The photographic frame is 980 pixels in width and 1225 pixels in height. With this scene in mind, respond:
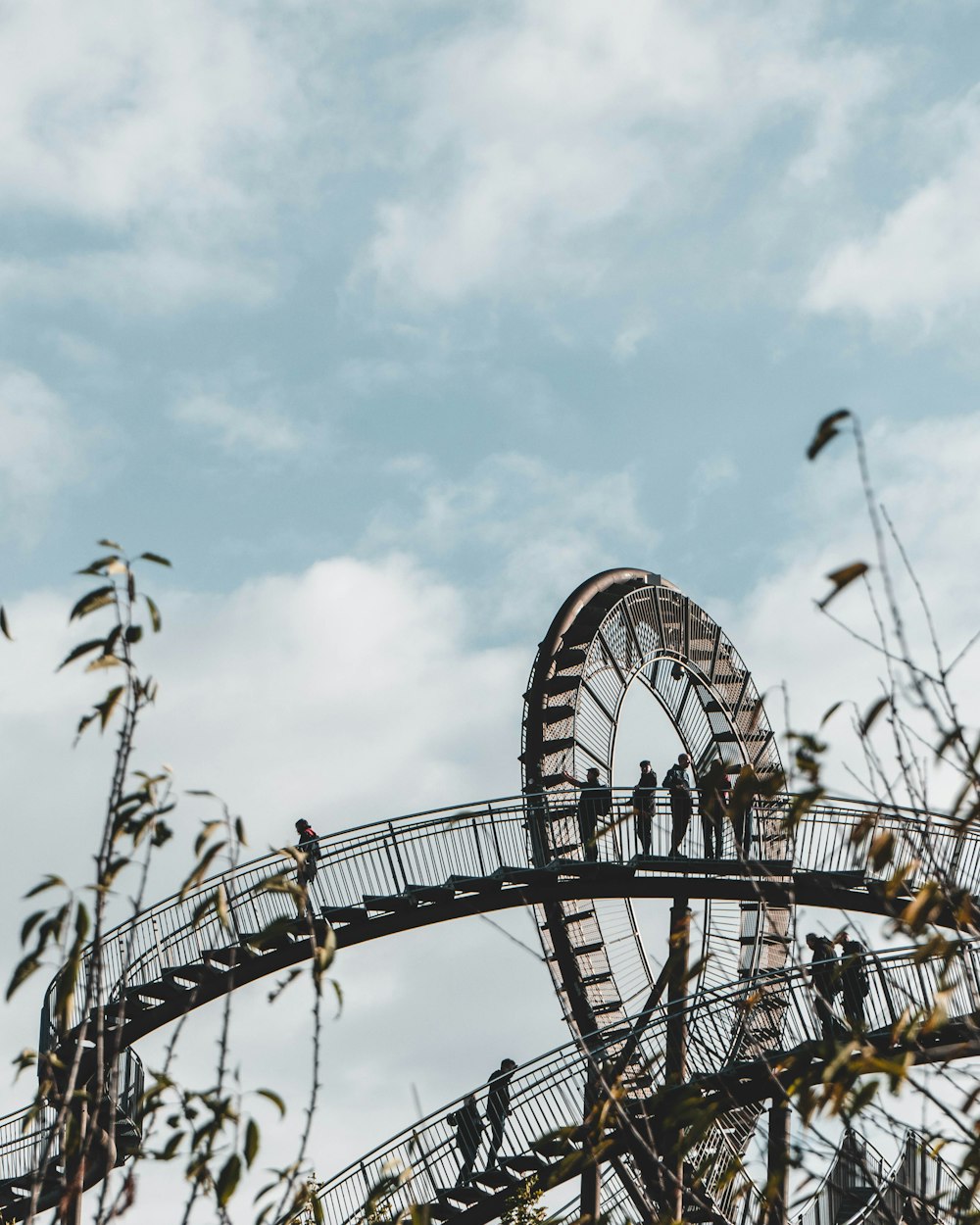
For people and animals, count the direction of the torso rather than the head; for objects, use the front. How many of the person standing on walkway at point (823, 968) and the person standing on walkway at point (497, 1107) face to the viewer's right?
1

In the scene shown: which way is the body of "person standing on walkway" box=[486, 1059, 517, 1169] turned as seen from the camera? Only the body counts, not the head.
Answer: to the viewer's right
